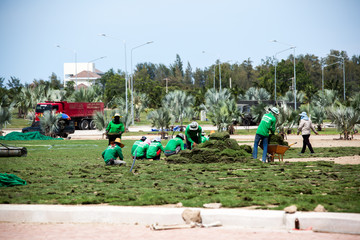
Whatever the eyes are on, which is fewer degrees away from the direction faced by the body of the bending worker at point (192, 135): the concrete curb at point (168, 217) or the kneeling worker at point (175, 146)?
the concrete curb

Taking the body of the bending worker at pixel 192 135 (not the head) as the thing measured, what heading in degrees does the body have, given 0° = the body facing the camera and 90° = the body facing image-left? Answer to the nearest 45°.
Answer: approximately 0°

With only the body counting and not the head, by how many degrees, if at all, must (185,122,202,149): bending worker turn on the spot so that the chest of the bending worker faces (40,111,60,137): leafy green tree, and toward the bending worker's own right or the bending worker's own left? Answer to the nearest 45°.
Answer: approximately 135° to the bending worker's own right

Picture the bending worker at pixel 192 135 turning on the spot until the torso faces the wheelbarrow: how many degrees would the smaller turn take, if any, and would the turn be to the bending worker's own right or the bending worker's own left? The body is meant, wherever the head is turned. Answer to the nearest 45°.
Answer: approximately 45° to the bending worker's own left

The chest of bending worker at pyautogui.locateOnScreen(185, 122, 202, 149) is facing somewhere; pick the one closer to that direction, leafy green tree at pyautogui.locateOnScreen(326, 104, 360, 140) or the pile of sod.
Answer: the pile of sod

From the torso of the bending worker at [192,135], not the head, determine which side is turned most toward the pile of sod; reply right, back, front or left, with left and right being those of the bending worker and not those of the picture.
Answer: front

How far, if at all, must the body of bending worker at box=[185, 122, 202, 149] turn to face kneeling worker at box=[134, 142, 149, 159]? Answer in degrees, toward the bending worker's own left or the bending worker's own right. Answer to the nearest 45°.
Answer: approximately 45° to the bending worker's own right

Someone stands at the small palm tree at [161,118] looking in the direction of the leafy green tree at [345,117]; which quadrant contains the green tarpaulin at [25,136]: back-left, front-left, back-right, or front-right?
back-right

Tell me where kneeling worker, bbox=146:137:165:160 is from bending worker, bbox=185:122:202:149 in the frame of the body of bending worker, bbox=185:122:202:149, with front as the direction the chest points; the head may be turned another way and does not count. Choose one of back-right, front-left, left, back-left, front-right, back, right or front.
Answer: front-right

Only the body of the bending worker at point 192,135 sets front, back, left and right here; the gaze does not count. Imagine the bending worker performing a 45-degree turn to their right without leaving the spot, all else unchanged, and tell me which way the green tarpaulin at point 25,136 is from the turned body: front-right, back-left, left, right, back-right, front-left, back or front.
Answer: right

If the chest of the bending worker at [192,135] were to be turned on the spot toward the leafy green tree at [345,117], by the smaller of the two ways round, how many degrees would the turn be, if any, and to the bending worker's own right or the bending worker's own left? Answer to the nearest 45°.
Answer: approximately 135° to the bending worker's own left
